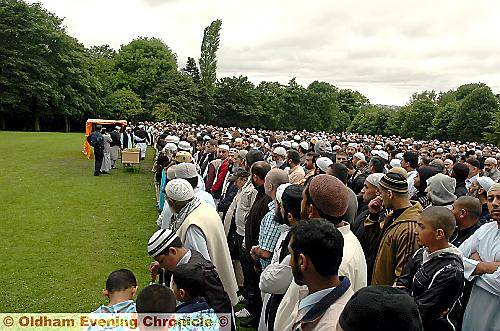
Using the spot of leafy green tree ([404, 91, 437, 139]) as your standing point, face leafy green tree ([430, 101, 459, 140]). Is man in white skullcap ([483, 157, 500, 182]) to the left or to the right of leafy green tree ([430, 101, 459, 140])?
right

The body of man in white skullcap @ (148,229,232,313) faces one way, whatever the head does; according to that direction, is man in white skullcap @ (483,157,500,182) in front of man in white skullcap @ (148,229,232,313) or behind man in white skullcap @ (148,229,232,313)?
behind

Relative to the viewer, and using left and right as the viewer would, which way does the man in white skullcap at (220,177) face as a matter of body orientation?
facing the viewer and to the left of the viewer

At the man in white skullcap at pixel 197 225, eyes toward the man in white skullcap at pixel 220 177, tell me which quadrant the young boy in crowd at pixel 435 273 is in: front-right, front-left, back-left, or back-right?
back-right

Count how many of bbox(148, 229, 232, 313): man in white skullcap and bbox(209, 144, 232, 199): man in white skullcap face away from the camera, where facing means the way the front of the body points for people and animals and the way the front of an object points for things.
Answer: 0

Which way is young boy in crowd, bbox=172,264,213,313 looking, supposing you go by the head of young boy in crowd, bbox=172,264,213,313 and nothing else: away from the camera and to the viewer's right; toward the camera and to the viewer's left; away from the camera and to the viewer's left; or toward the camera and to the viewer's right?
away from the camera and to the viewer's left

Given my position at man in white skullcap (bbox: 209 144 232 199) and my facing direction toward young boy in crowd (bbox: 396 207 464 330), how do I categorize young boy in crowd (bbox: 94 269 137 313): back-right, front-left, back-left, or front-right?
front-right

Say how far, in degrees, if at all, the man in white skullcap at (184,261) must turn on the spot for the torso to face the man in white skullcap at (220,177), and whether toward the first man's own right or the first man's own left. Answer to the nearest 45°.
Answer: approximately 90° to the first man's own right

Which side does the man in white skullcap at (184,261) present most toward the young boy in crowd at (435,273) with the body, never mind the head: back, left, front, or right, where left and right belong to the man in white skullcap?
back

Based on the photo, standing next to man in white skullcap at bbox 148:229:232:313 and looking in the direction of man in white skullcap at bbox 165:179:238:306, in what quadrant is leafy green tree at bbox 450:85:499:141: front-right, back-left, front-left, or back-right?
front-right

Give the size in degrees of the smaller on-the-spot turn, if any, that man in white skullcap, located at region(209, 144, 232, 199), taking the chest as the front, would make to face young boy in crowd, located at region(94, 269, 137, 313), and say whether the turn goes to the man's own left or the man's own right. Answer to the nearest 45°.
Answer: approximately 45° to the man's own left

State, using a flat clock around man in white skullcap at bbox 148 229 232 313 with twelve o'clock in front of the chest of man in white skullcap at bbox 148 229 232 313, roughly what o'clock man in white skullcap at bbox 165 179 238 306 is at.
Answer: man in white skullcap at bbox 165 179 238 306 is roughly at 3 o'clock from man in white skullcap at bbox 148 229 232 313.

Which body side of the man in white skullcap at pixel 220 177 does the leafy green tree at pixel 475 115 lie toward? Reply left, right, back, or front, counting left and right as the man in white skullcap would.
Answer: back

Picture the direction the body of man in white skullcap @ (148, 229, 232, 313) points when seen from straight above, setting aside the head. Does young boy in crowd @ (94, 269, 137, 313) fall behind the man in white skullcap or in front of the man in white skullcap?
in front

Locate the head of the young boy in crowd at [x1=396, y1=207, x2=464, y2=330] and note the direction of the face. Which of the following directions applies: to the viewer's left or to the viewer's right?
to the viewer's left

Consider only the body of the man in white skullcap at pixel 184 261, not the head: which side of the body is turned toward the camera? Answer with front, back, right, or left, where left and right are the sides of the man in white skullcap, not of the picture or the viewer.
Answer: left
